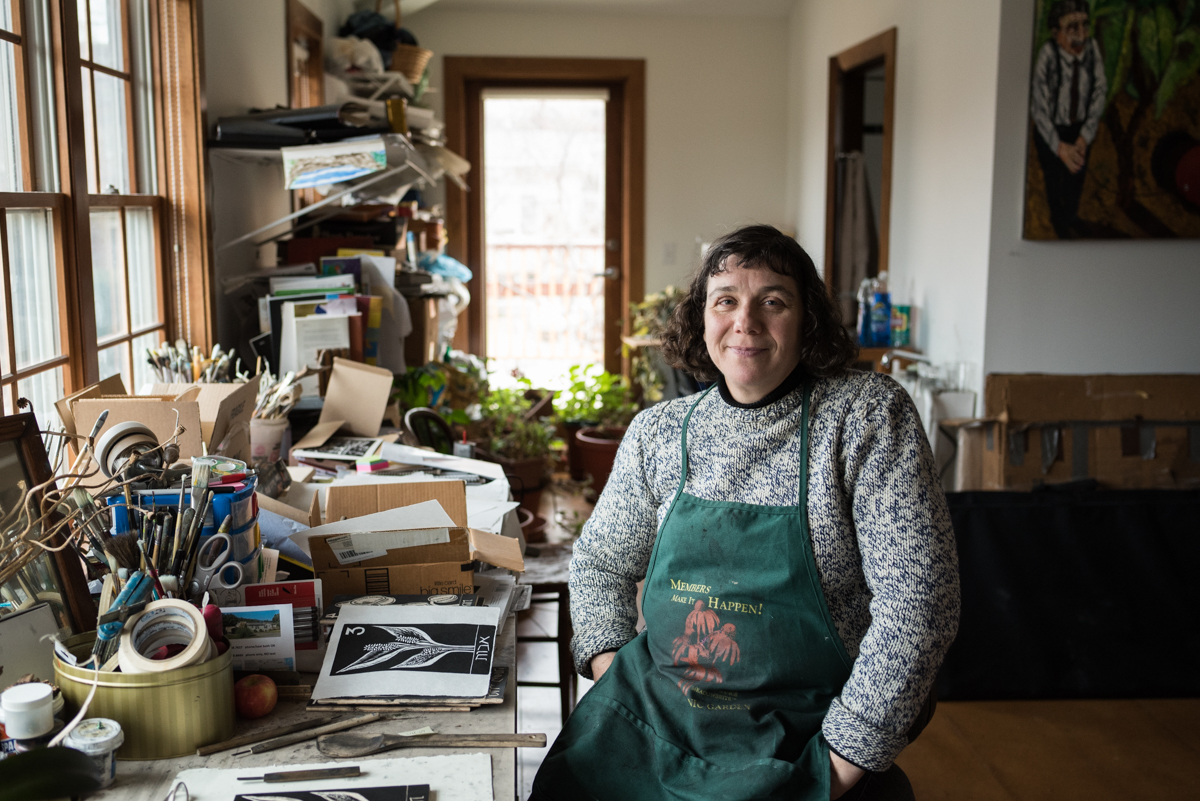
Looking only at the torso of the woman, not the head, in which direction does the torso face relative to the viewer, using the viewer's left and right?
facing the viewer and to the left of the viewer

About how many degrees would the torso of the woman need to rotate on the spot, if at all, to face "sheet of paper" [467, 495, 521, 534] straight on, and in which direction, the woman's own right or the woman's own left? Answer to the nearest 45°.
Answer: approximately 90° to the woman's own right

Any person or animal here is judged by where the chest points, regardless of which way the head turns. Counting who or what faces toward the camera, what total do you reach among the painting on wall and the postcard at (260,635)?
2

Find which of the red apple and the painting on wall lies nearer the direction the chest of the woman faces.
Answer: the red apple

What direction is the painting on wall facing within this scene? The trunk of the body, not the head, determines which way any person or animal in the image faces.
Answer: toward the camera

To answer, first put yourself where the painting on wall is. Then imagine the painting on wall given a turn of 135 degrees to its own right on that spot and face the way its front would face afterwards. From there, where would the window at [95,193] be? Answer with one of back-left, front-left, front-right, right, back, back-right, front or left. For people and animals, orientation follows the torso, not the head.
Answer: left

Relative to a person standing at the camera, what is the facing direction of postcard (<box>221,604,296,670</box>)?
facing the viewer

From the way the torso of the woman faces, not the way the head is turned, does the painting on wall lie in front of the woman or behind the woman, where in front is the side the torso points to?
behind
